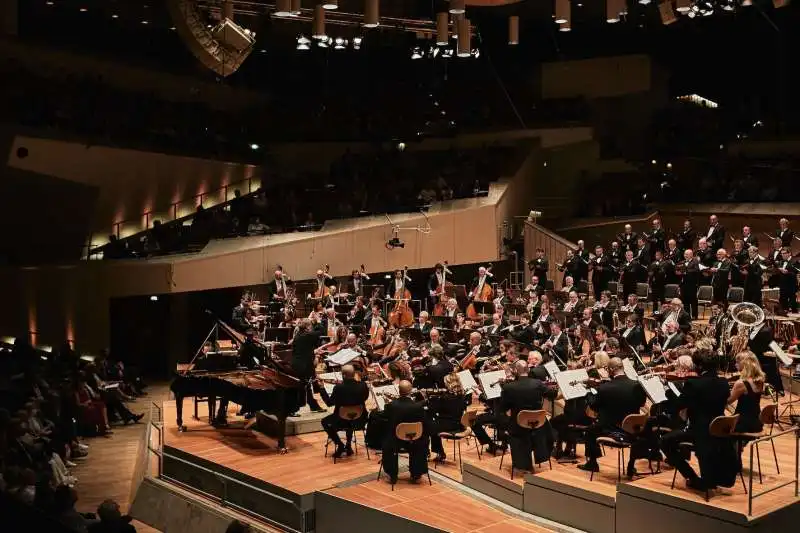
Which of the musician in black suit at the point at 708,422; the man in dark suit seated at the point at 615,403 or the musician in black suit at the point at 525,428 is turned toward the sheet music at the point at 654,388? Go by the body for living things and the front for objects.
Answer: the musician in black suit at the point at 708,422

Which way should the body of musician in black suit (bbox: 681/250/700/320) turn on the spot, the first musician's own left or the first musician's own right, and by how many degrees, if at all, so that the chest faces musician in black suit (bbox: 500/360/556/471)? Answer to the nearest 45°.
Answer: approximately 45° to the first musician's own left

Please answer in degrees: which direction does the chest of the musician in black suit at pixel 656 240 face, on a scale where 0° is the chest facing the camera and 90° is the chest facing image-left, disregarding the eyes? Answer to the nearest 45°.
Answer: approximately 45°

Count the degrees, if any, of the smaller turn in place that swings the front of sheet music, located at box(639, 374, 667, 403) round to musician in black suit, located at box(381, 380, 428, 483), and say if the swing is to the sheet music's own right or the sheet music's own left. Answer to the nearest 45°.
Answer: approximately 90° to the sheet music's own right

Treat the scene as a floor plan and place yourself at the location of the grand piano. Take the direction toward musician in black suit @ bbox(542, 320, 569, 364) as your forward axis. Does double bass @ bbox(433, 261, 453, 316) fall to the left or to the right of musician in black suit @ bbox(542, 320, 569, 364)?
left

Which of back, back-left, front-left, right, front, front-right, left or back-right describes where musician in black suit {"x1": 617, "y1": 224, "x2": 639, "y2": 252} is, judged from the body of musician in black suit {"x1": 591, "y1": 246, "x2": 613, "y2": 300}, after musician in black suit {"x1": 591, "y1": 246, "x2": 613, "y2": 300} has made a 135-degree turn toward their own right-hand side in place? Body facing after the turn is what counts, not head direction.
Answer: front-right

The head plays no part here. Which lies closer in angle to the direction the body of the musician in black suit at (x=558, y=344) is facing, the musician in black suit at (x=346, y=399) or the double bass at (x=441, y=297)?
the musician in black suit

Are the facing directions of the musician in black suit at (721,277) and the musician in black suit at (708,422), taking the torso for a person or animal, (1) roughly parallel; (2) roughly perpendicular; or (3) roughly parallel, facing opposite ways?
roughly perpendicular

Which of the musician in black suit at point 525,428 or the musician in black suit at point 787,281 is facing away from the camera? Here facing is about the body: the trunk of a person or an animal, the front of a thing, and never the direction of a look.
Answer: the musician in black suit at point 525,428

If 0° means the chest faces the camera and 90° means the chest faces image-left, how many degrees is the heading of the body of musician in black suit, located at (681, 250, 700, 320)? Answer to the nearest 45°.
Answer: approximately 45°

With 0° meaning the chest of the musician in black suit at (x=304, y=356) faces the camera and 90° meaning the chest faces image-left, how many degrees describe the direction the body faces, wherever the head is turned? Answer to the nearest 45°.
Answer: approximately 270°
